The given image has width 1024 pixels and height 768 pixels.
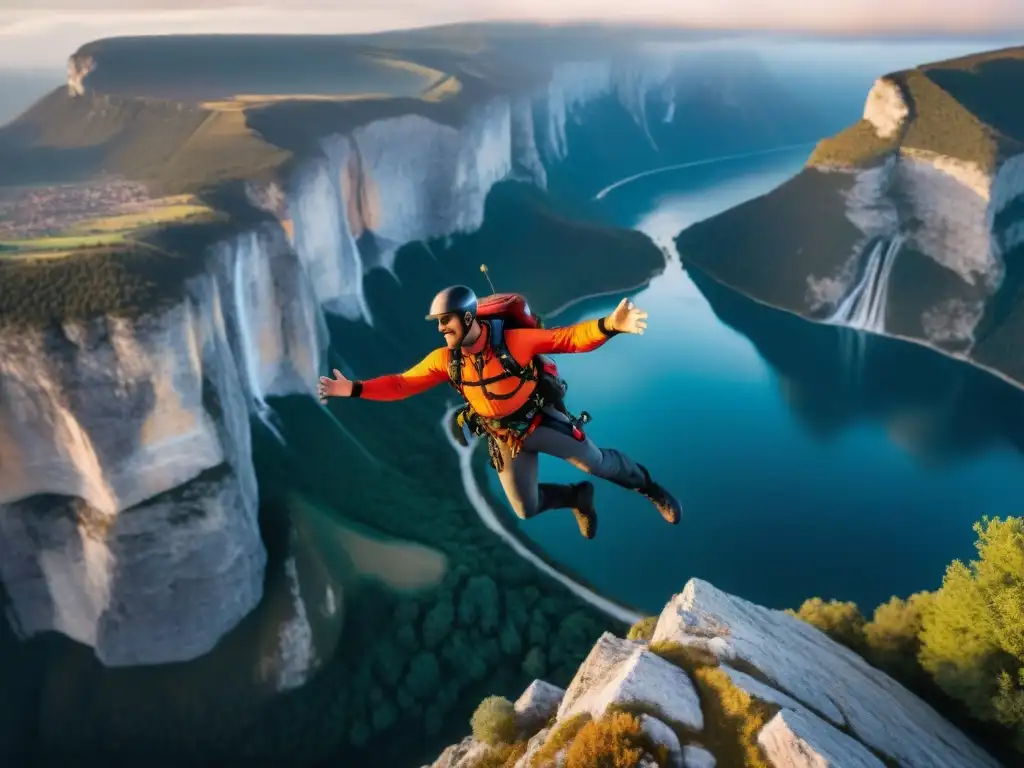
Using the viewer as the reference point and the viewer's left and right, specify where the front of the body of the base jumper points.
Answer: facing the viewer and to the left of the viewer

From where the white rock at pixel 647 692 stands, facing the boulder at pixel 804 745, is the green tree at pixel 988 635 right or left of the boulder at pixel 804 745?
left
